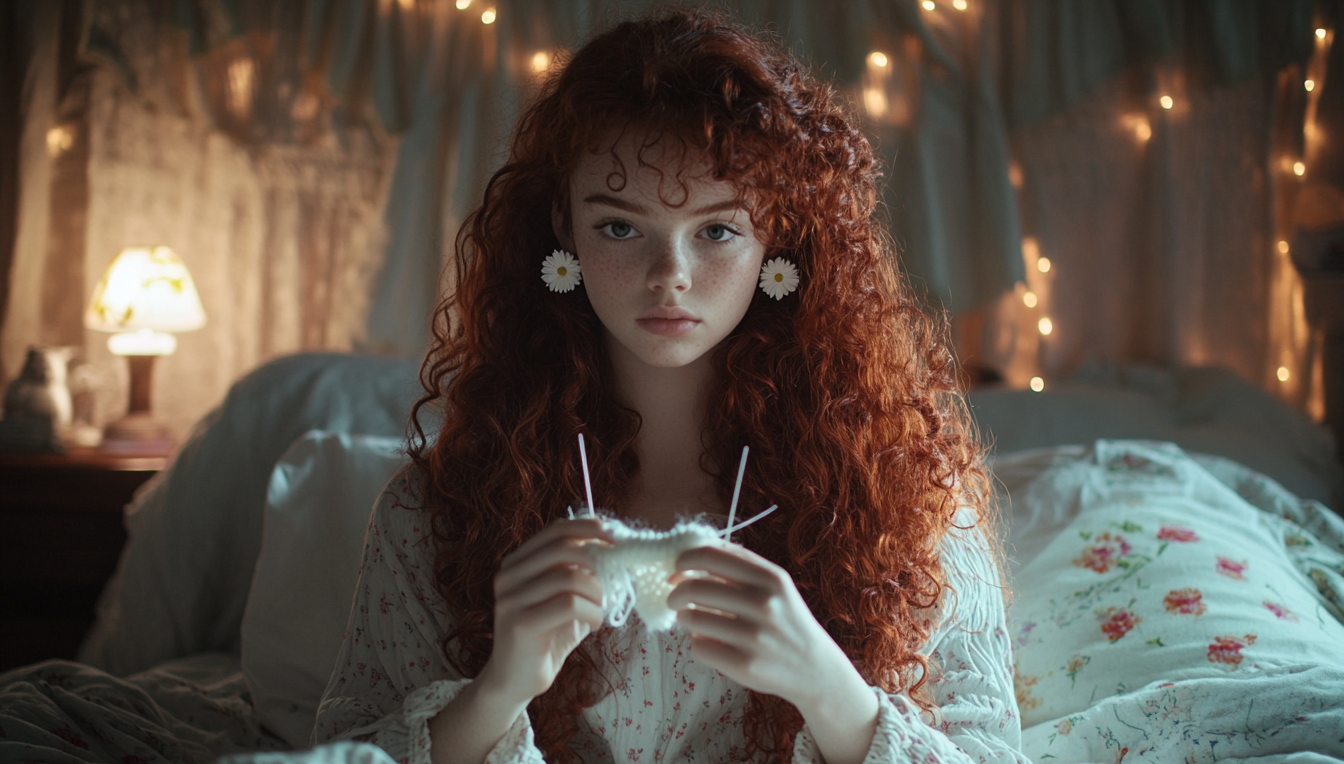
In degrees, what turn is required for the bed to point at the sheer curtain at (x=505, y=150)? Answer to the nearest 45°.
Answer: approximately 135° to its right

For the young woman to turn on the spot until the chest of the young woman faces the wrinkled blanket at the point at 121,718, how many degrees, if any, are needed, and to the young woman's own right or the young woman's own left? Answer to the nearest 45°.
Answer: approximately 90° to the young woman's own right

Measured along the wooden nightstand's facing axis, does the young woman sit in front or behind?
in front

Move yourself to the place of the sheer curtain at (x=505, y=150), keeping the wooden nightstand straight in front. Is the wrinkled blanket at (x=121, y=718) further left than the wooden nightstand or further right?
left

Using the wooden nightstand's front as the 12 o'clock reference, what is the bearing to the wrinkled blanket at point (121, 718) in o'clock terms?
The wrinkled blanket is roughly at 12 o'clock from the wooden nightstand.

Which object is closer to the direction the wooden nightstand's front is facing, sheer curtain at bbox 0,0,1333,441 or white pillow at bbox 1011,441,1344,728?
the white pillow

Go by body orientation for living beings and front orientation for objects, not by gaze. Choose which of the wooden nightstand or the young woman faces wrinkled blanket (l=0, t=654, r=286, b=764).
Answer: the wooden nightstand

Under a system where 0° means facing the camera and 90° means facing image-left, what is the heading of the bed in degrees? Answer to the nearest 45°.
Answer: approximately 0°

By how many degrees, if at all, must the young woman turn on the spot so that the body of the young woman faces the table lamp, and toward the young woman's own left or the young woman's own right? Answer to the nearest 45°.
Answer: approximately 135° to the young woman's own right
